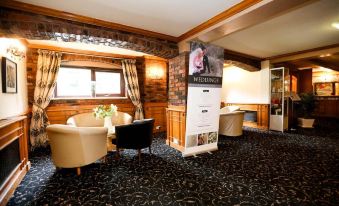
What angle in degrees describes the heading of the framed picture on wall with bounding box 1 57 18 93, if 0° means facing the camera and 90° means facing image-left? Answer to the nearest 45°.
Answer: approximately 315°

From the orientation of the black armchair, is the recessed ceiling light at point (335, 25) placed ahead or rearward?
rearward

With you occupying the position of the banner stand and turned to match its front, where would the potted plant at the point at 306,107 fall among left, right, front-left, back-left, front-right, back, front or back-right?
left

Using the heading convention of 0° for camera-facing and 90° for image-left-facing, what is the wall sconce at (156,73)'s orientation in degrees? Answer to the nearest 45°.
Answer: approximately 0°

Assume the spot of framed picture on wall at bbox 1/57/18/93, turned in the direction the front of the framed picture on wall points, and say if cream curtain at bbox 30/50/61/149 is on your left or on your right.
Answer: on your left

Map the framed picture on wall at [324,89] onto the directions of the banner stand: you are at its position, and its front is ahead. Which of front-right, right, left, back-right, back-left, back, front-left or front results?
left

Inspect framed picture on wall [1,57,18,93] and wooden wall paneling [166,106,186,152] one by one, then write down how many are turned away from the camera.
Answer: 0

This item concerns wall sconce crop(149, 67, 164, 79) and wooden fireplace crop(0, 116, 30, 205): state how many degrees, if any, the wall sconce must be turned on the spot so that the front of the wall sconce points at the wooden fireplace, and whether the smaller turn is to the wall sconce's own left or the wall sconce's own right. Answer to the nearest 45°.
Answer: approximately 45° to the wall sconce's own right

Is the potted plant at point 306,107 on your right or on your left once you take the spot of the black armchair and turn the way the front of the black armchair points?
on your right

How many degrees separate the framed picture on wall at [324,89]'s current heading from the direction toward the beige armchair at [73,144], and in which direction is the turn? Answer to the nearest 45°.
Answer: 0° — it already faces it

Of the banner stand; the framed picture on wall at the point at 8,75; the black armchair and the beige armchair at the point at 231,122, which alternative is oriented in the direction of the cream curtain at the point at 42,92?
the black armchair
